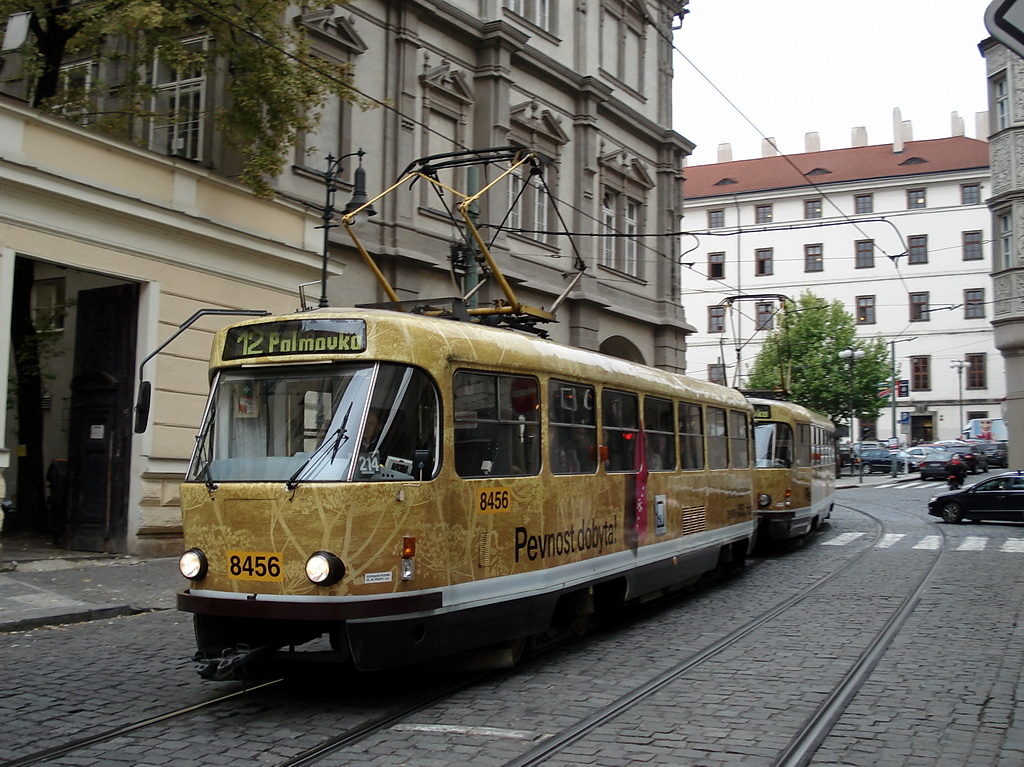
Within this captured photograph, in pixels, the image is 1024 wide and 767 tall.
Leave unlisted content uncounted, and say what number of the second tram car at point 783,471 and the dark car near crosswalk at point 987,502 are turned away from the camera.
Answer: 0

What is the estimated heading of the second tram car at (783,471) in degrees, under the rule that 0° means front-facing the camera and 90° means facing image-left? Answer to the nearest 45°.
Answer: approximately 45°

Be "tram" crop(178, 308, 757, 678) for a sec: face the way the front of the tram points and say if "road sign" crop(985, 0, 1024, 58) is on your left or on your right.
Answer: on your left

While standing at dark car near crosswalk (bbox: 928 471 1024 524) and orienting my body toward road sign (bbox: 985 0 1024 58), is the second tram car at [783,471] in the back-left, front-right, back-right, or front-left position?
front-right

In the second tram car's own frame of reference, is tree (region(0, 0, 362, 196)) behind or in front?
in front

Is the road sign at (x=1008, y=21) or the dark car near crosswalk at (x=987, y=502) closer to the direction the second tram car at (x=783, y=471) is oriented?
the road sign

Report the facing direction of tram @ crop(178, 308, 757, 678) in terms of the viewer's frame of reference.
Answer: facing the viewer and to the left of the viewer

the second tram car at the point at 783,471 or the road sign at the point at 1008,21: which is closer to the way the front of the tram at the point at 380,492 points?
the road sign

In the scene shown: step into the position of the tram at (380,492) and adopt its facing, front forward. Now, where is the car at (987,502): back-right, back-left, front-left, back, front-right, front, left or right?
back

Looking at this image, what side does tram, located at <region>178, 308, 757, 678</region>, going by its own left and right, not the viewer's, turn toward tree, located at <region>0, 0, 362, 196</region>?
right

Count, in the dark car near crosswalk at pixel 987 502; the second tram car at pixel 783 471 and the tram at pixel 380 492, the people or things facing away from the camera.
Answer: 0
